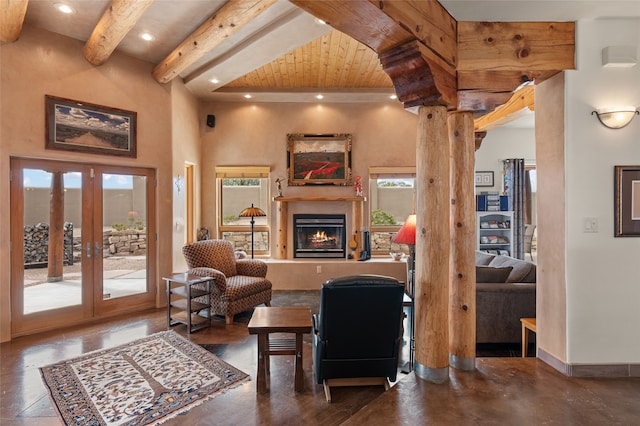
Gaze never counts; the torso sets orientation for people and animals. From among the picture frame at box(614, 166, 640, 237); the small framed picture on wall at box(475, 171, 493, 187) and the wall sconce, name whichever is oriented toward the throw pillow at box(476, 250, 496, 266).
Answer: the small framed picture on wall

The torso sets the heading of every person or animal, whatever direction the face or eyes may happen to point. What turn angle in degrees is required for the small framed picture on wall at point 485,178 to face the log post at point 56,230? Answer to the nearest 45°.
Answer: approximately 45° to its right

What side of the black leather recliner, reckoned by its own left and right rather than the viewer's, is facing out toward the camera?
back

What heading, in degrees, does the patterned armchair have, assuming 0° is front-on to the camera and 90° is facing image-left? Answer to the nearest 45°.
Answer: approximately 315°

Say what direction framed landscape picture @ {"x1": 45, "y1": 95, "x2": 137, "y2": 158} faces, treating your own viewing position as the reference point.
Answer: facing the viewer and to the right of the viewer

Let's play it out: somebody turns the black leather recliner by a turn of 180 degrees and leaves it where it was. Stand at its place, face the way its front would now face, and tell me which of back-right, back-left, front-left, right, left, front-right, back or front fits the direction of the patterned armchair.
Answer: back-right

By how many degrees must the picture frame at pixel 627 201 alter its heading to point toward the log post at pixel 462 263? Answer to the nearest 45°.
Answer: approximately 45° to its right

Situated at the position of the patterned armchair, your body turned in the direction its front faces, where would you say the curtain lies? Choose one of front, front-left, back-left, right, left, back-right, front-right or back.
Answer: front-left
